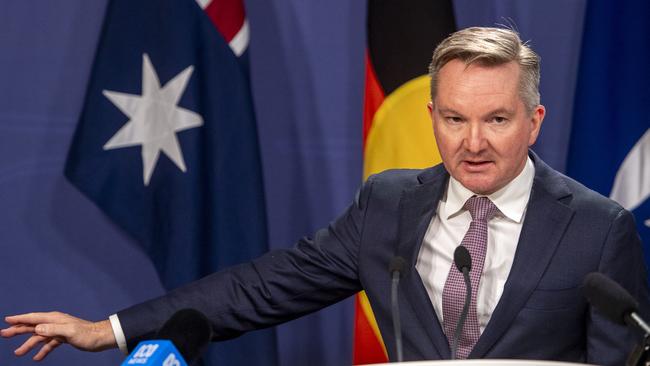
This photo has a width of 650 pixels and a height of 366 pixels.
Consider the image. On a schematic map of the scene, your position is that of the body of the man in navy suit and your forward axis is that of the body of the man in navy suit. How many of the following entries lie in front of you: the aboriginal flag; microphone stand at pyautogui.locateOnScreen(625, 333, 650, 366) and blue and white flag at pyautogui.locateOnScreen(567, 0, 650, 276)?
1

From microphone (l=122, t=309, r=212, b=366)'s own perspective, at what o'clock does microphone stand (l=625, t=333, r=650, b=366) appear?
The microphone stand is roughly at 2 o'clock from the microphone.

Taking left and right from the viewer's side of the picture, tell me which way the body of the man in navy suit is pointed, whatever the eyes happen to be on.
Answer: facing the viewer

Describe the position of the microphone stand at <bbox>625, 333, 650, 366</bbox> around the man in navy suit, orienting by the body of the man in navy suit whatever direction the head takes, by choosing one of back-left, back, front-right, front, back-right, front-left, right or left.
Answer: front

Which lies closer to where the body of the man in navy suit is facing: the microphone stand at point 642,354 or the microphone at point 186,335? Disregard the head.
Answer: the microphone stand

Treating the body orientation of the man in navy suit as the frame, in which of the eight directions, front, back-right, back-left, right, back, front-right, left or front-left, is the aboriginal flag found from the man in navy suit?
back

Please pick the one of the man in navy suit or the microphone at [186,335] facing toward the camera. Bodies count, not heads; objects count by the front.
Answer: the man in navy suit

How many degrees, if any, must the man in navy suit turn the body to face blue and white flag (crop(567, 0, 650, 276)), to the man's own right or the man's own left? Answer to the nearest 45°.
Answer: approximately 135° to the man's own left

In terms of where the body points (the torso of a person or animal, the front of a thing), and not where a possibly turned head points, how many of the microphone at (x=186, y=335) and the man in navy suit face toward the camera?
1

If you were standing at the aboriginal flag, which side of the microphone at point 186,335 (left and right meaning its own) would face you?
front

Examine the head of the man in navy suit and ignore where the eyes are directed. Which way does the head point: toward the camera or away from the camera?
toward the camera

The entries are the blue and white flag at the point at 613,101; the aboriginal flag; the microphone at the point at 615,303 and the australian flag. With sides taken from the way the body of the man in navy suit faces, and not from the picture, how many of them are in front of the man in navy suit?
1

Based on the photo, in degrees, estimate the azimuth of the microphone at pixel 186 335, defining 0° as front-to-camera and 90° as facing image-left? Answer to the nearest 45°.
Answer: approximately 225°
